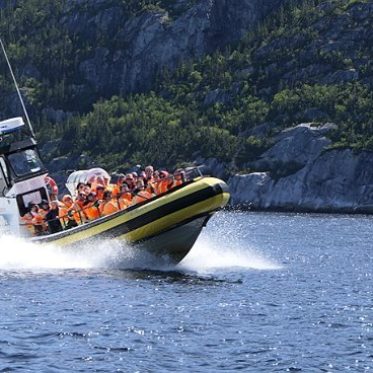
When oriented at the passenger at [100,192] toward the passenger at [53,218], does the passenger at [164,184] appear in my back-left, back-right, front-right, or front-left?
back-left

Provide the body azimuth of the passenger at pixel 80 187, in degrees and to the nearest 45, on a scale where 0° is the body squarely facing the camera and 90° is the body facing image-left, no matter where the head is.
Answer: approximately 315°

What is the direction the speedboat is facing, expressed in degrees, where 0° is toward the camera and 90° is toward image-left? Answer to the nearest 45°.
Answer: approximately 315°

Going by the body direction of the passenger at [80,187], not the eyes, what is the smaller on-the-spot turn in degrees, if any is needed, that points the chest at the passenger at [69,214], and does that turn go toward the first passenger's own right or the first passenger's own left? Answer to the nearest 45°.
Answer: approximately 90° to the first passenger's own right

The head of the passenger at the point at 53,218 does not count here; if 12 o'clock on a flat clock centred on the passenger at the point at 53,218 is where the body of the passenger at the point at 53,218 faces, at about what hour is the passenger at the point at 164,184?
the passenger at the point at 164,184 is roughly at 11 o'clock from the passenger at the point at 53,218.

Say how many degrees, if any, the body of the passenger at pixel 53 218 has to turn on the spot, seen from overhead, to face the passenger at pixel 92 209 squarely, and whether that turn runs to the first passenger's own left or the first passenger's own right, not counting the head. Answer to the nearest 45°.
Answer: approximately 45° to the first passenger's own left

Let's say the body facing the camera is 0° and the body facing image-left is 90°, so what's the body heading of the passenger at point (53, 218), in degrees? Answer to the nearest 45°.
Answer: approximately 315°
